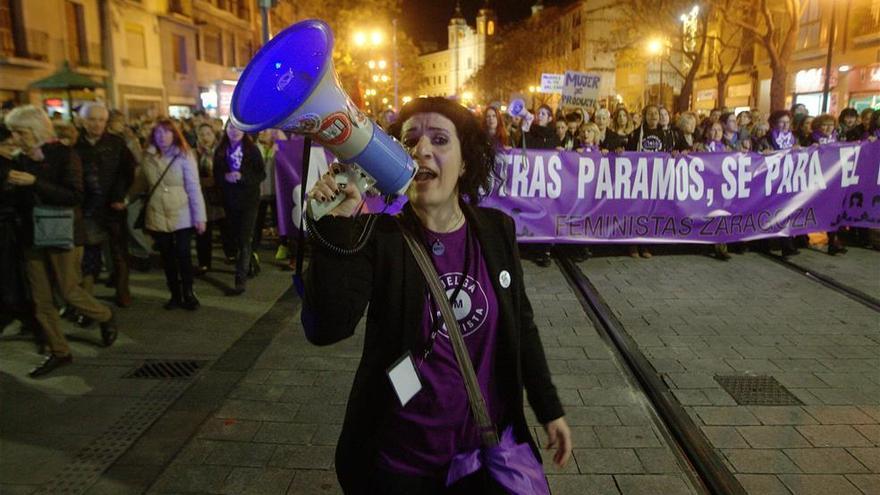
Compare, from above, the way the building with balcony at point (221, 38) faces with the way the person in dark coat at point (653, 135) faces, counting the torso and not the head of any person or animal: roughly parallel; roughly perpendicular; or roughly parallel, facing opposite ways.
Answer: roughly perpendicular

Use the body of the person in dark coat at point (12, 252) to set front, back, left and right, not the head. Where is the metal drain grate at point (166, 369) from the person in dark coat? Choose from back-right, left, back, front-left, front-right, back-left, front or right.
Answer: front-right

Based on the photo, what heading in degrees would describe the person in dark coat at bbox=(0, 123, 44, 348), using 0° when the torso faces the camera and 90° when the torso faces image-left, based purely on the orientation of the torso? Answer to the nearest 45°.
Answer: approximately 270°

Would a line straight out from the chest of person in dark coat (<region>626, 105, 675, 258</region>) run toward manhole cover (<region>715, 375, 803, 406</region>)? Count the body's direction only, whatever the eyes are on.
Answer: yes

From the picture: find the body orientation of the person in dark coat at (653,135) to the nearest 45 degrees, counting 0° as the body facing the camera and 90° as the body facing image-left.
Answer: approximately 0°

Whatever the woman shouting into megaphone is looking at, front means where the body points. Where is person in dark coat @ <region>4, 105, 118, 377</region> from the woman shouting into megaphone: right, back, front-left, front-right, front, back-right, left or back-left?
back-right

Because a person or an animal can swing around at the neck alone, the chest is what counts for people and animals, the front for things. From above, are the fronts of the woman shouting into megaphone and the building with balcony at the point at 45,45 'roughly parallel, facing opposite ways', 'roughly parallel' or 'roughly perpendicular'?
roughly perpendicular

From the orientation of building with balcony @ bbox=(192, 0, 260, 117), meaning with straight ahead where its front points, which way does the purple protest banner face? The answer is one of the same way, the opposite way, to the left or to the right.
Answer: to the right

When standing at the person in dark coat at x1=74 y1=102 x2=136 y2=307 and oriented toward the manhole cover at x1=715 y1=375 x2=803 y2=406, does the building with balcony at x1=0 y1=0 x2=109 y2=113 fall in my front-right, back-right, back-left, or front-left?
back-left

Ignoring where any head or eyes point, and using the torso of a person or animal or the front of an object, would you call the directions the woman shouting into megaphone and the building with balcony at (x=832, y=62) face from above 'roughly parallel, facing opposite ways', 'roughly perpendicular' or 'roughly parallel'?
roughly perpendicular
